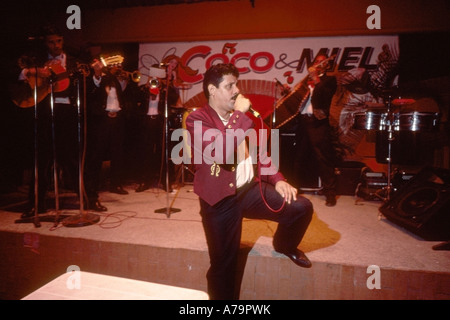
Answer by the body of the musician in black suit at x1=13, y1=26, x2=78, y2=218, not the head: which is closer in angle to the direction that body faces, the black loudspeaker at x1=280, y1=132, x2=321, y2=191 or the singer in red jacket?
the singer in red jacket

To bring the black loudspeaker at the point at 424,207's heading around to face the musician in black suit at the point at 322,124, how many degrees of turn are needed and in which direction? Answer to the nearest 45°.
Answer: approximately 90° to its right

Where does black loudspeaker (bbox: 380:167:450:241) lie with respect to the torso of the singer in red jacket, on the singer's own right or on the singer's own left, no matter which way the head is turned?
on the singer's own left

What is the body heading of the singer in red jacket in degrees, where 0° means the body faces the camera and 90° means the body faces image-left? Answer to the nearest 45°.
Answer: approximately 315°

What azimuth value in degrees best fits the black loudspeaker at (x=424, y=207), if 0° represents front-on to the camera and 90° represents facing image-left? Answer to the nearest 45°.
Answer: approximately 45°

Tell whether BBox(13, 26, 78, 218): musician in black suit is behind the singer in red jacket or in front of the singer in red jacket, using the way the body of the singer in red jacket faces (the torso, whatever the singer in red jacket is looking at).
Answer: behind

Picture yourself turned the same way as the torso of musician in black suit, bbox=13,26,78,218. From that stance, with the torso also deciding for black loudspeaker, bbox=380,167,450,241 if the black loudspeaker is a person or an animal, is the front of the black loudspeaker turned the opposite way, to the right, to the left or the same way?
to the right

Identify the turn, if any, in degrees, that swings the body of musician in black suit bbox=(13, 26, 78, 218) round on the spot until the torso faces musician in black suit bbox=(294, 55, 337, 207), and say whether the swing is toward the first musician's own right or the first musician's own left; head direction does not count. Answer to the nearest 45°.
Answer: approximately 90° to the first musician's own left

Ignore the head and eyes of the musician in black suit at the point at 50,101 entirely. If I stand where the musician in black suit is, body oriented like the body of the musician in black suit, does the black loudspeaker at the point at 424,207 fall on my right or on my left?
on my left
